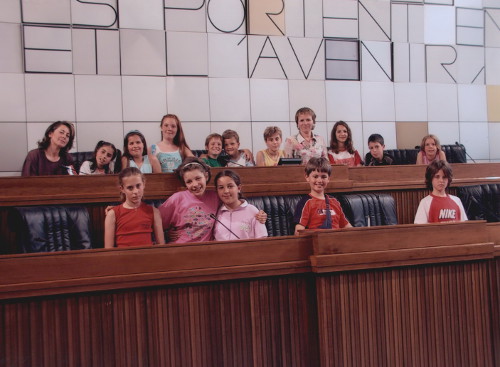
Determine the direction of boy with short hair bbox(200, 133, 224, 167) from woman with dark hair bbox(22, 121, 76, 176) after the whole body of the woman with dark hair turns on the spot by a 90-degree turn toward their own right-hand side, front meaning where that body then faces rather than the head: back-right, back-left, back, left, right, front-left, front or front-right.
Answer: back-left

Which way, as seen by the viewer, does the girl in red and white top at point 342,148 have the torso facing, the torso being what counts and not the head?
toward the camera

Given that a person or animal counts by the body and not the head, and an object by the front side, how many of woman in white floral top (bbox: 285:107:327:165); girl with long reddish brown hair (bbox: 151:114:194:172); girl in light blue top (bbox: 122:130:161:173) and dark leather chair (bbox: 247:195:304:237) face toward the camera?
4

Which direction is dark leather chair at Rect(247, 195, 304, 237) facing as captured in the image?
toward the camera

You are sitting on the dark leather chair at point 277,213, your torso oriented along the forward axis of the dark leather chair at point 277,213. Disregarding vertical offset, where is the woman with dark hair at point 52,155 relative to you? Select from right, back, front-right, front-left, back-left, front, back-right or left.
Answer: right

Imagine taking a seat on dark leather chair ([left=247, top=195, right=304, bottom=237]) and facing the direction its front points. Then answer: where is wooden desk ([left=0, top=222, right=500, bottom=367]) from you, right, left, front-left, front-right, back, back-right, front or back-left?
front

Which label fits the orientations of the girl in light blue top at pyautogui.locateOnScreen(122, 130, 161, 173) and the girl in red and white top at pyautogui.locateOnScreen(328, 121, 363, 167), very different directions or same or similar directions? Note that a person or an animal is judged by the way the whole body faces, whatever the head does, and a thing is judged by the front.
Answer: same or similar directions

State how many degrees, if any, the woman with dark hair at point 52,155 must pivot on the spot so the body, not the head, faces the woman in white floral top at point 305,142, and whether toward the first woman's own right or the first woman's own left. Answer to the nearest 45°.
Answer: approximately 45° to the first woman's own left

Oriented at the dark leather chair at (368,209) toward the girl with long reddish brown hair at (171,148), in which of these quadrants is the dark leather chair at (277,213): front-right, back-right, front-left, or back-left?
front-left

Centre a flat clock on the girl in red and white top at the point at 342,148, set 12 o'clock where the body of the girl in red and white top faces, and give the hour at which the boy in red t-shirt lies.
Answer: The boy in red t-shirt is roughly at 12 o'clock from the girl in red and white top.

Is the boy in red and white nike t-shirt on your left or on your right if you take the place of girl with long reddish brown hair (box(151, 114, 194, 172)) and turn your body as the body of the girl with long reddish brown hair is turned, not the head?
on your left

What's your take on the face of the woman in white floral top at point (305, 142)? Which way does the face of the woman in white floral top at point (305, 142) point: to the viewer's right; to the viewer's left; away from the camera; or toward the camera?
toward the camera
